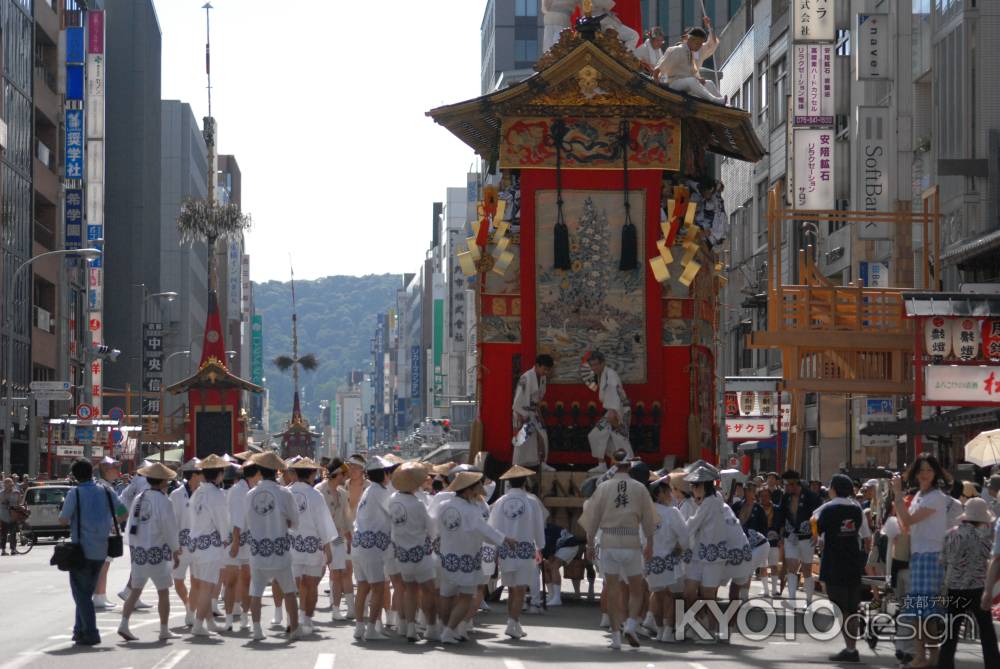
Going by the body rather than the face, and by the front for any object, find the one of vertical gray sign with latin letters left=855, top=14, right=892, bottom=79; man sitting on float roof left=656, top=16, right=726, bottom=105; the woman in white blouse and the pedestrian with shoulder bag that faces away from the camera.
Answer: the pedestrian with shoulder bag

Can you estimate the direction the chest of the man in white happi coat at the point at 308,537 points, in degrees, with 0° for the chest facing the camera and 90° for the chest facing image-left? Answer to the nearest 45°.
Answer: approximately 180°

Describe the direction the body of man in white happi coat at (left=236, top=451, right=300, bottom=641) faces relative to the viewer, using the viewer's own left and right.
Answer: facing away from the viewer

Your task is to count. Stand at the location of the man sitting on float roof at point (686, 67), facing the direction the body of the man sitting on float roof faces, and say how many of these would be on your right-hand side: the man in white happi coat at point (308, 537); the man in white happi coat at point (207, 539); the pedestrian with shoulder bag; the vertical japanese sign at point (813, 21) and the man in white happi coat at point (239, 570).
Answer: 4

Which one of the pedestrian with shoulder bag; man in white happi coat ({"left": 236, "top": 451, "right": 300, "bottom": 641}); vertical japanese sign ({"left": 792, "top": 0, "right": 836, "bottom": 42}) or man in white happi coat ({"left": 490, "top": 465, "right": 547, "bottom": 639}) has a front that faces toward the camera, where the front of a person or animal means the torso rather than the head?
the vertical japanese sign

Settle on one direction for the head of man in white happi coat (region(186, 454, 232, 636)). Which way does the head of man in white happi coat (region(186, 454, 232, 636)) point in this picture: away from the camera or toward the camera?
away from the camera

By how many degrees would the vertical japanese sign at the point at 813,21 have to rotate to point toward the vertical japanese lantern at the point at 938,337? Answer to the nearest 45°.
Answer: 0° — it already faces it

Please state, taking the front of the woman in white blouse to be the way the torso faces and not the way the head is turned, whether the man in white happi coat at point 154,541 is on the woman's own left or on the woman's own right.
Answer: on the woman's own right

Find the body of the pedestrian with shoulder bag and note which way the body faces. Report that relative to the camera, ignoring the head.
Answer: away from the camera

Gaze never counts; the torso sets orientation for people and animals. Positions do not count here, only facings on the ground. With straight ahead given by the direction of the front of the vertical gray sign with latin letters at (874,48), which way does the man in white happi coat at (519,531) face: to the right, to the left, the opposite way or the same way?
the opposite way

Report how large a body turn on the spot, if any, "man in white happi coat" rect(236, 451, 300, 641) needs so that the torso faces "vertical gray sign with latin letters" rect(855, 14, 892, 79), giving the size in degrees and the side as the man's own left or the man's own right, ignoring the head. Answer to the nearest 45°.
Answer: approximately 45° to the man's own right

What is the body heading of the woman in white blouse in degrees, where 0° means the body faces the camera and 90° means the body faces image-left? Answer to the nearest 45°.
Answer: approximately 45°
